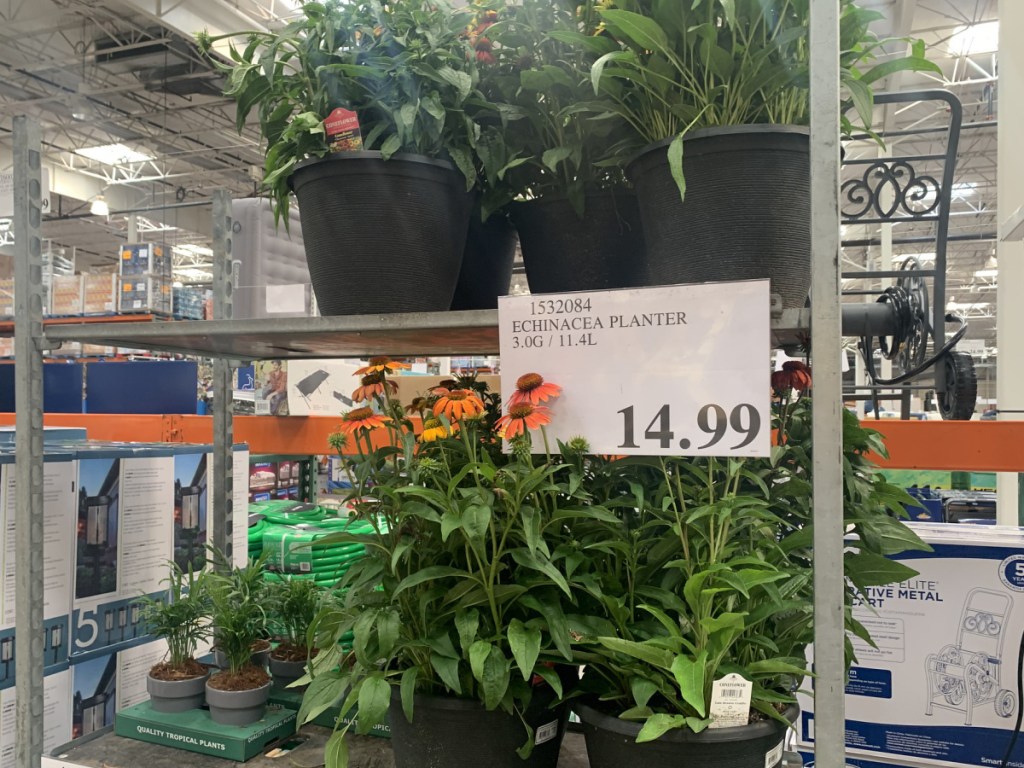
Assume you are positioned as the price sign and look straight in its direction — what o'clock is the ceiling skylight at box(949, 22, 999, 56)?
The ceiling skylight is roughly at 7 o'clock from the price sign.

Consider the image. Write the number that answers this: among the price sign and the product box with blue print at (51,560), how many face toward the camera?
2

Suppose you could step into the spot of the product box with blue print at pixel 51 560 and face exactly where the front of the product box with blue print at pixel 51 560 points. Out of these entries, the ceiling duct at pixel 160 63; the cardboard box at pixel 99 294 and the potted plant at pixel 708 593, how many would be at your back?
2

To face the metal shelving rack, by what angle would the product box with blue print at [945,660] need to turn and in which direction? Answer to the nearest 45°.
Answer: approximately 45° to its right

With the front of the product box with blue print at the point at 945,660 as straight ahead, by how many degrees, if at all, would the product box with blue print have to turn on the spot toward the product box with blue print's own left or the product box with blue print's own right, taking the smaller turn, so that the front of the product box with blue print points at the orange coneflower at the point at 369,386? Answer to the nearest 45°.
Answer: approximately 45° to the product box with blue print's own right

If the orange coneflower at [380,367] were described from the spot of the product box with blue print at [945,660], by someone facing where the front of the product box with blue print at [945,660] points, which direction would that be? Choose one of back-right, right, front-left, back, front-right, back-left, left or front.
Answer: front-right

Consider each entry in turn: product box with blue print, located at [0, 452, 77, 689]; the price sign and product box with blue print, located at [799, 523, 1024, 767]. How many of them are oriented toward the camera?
3

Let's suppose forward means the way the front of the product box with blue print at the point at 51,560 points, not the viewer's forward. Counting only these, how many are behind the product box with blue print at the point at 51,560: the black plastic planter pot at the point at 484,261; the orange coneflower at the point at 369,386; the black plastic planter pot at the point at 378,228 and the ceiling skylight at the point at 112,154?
1

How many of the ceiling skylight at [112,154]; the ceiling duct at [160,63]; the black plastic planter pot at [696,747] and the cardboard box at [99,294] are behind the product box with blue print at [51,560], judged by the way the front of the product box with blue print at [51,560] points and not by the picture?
3

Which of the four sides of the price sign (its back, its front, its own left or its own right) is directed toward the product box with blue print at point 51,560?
right

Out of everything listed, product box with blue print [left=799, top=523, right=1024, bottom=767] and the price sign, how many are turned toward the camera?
2

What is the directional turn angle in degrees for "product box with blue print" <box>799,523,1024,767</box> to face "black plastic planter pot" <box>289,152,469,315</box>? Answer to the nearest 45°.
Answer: approximately 45° to its right

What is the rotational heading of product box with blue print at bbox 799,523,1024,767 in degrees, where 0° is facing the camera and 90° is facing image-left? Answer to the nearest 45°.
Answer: approximately 0°

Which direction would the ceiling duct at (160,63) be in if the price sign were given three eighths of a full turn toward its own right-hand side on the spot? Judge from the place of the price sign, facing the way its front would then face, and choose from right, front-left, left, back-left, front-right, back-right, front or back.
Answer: front
